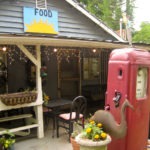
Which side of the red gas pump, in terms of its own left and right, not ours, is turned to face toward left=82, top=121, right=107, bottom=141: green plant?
right

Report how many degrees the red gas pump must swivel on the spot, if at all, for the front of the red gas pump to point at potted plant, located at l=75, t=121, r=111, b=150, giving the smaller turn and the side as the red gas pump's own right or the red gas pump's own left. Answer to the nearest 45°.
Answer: approximately 90° to the red gas pump's own right

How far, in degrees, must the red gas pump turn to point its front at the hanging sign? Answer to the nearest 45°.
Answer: approximately 180°

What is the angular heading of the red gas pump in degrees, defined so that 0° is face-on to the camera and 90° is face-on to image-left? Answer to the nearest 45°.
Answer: approximately 315°
